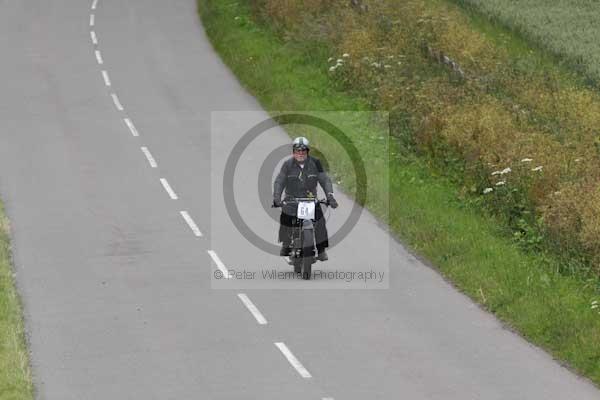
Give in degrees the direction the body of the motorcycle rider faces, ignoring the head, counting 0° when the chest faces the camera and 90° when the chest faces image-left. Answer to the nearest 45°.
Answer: approximately 0°

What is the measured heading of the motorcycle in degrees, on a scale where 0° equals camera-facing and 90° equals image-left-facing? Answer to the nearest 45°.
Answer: approximately 0°
